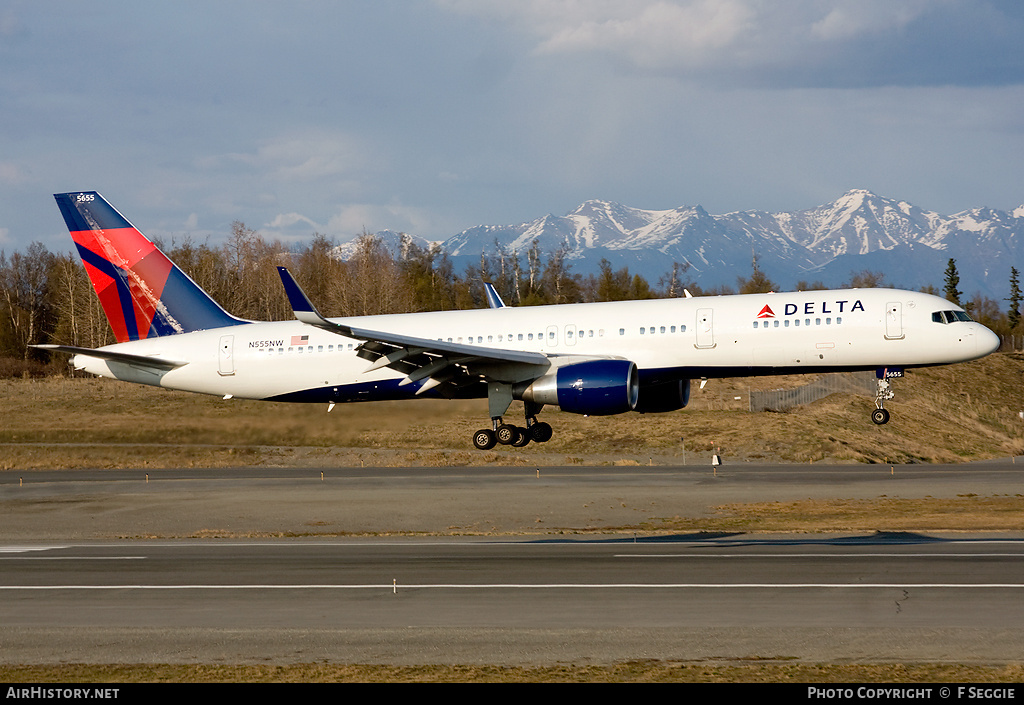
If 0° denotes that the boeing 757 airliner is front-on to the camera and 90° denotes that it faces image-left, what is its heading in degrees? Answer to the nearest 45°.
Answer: approximately 270°
